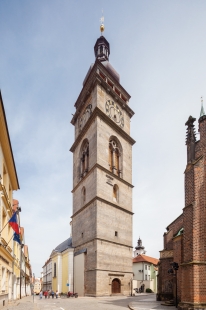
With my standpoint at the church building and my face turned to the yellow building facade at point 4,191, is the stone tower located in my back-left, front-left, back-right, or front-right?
front-right

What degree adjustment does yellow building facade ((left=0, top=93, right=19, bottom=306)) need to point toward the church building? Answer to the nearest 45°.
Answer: approximately 45° to its right

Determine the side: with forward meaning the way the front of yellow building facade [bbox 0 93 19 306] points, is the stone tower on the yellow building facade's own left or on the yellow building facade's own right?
on the yellow building facade's own left

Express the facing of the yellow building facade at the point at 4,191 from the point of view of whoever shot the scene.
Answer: facing to the right of the viewer
